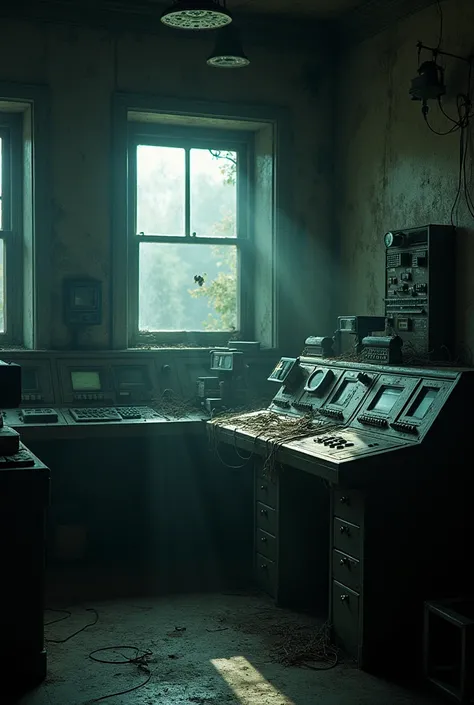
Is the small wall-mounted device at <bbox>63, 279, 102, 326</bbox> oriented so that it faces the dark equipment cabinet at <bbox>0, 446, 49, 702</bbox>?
yes

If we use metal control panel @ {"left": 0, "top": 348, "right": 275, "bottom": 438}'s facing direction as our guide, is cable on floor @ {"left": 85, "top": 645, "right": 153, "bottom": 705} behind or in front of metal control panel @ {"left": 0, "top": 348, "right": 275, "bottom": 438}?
in front

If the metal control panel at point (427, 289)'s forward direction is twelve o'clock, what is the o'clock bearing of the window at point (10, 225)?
The window is roughly at 2 o'clock from the metal control panel.

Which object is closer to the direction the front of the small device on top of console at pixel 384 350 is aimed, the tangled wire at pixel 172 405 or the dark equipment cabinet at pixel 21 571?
the dark equipment cabinet

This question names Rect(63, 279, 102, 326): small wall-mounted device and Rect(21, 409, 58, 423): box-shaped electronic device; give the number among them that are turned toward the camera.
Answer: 2

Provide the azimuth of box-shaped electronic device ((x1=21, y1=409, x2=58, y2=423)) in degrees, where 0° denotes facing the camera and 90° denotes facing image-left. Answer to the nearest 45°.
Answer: approximately 0°

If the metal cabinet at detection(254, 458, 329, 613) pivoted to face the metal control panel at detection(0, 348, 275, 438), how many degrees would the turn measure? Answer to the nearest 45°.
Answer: approximately 90° to its right

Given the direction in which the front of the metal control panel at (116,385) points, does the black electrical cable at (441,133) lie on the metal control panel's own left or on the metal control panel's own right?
on the metal control panel's own left

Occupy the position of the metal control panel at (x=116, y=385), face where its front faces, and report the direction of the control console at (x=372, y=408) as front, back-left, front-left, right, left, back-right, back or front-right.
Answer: front-left

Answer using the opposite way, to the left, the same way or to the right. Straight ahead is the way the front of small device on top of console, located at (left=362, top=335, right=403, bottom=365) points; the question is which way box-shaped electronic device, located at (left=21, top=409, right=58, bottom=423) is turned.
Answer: to the left
